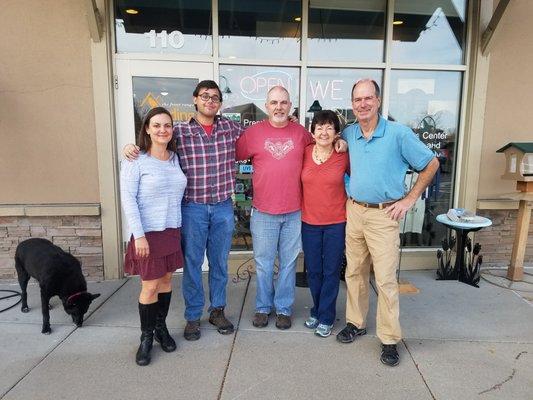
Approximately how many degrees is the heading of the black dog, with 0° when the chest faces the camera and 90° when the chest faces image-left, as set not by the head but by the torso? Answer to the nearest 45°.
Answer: approximately 315°

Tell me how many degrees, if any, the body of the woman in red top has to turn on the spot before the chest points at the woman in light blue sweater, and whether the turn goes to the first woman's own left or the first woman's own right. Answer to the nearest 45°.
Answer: approximately 45° to the first woman's own right

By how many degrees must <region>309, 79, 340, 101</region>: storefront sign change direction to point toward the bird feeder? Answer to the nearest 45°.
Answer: approximately 90° to its left

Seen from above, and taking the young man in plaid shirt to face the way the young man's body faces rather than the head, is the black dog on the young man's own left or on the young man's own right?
on the young man's own right

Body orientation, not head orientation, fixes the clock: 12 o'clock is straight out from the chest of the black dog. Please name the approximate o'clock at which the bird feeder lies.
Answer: The bird feeder is roughly at 11 o'clock from the black dog.

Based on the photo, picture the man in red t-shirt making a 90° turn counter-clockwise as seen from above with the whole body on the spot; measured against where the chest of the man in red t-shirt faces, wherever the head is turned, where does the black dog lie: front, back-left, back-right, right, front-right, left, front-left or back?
back

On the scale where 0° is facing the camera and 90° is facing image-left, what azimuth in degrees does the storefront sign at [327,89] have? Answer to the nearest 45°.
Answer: approximately 0°

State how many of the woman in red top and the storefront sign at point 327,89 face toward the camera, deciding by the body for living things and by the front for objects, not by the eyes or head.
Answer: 2
